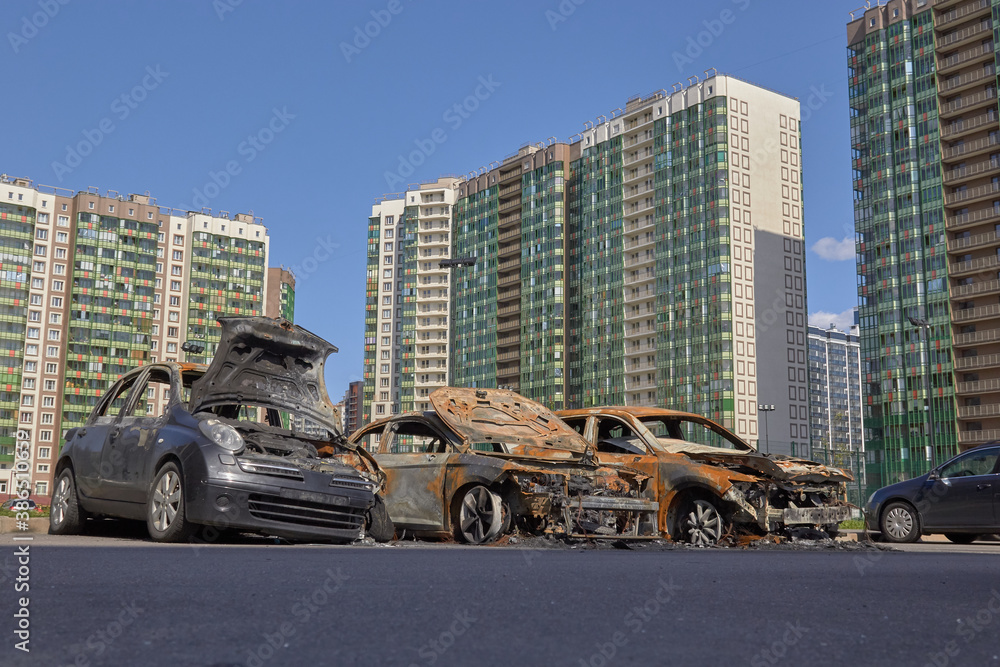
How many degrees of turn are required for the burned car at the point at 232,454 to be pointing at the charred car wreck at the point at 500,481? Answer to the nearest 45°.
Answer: approximately 45° to its left

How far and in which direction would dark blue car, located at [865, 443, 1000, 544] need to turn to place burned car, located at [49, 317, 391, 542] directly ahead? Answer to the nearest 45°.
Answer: approximately 45° to its left

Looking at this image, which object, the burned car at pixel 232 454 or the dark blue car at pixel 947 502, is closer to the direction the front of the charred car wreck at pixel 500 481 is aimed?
the dark blue car

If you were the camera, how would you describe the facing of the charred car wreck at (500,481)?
facing the viewer and to the right of the viewer

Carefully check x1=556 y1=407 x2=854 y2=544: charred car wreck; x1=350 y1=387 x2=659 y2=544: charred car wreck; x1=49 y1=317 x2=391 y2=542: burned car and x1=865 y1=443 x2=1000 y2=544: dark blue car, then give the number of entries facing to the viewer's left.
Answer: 1

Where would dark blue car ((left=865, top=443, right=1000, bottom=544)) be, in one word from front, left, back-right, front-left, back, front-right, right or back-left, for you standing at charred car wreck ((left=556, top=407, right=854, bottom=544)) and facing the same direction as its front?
left

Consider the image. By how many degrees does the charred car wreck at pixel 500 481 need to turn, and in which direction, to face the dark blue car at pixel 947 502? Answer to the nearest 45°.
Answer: approximately 90° to its left

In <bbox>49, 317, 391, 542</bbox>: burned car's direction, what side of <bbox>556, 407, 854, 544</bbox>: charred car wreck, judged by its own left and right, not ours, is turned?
right

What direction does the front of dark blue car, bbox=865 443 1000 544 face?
to the viewer's left

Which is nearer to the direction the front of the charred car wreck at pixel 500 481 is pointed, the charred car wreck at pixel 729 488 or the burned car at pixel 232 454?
the charred car wreck

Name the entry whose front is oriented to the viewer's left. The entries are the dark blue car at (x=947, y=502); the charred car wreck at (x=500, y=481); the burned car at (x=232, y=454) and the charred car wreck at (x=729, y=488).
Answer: the dark blue car

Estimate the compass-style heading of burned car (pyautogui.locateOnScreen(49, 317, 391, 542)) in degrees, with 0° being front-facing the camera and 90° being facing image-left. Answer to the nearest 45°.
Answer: approximately 315°

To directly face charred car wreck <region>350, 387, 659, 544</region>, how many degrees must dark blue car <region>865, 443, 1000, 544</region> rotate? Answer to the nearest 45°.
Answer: approximately 45° to its left
